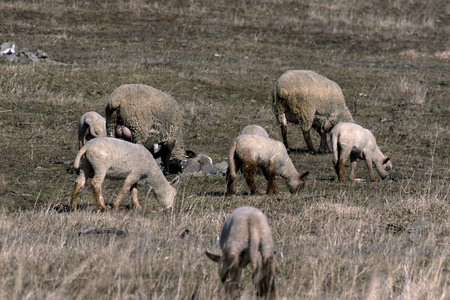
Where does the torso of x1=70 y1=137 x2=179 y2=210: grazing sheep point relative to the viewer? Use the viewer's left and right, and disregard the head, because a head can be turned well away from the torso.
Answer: facing to the right of the viewer

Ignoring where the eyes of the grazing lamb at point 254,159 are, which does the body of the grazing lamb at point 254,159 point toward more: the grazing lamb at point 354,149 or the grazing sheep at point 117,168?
the grazing lamb

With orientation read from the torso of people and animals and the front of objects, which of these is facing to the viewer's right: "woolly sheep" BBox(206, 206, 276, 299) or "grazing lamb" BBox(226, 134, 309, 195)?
the grazing lamb

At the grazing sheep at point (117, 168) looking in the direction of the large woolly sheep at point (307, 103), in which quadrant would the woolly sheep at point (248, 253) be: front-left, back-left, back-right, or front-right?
back-right

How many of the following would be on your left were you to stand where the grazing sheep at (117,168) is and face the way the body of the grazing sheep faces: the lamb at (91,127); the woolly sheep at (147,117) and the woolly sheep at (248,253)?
2

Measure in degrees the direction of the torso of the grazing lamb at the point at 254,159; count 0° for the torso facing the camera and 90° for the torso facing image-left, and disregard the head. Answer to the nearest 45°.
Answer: approximately 270°
